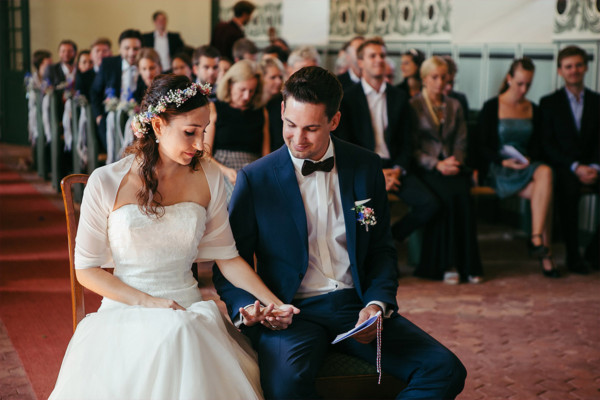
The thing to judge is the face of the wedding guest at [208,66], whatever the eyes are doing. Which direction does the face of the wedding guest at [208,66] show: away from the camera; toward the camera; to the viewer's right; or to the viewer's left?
toward the camera

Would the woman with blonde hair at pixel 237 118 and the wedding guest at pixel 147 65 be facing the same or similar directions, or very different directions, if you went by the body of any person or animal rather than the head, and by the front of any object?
same or similar directions

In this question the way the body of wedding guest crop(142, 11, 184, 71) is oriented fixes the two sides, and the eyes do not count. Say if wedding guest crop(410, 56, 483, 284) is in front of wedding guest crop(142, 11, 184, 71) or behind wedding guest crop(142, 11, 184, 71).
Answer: in front

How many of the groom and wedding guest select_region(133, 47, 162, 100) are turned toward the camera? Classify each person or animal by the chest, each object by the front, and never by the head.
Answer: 2

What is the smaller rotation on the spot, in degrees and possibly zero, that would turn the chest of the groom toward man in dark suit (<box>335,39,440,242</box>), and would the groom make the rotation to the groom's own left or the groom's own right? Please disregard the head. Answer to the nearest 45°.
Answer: approximately 180°

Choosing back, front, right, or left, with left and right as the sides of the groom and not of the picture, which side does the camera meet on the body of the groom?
front

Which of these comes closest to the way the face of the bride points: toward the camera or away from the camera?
toward the camera

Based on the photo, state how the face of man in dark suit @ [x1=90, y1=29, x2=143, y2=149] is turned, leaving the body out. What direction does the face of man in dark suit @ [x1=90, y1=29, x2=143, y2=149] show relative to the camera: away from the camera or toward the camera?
toward the camera

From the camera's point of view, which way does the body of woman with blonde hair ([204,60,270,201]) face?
toward the camera

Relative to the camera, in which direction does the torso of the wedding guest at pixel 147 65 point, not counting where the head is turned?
toward the camera

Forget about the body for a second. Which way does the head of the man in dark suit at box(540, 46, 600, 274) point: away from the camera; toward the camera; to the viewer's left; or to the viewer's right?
toward the camera

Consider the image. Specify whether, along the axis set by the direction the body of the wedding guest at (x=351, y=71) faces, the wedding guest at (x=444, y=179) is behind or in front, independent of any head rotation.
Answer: in front

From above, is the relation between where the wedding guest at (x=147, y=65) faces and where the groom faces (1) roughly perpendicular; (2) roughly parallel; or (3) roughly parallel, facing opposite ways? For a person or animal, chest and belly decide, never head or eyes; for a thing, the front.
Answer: roughly parallel

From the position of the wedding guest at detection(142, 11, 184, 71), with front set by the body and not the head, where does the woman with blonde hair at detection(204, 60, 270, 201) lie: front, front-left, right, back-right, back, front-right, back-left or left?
front

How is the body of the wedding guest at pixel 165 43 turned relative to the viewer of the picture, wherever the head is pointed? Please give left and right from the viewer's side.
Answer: facing the viewer

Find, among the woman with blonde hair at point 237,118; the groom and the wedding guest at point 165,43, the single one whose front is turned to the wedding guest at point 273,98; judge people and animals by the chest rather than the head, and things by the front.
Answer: the wedding guest at point 165,43
